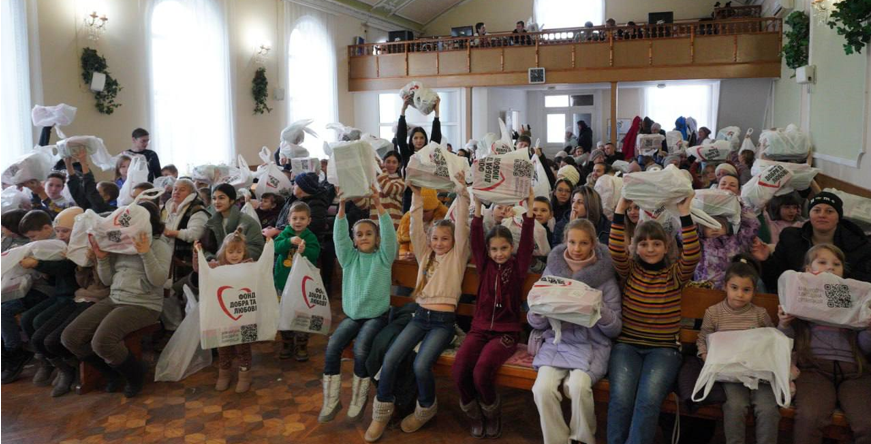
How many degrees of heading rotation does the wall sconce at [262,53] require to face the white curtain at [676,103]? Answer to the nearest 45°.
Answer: approximately 45° to its left

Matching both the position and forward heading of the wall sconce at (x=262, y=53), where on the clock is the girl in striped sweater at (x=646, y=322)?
The girl in striped sweater is roughly at 1 o'clock from the wall sconce.

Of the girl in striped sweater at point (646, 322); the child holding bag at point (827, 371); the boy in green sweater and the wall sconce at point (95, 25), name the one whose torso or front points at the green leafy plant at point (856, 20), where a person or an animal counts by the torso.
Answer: the wall sconce

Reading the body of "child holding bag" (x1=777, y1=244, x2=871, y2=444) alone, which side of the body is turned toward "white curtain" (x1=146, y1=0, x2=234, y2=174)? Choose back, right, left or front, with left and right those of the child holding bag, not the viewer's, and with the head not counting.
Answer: right

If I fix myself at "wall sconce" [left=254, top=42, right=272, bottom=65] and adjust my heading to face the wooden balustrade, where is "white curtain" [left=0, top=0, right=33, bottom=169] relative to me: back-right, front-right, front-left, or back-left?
back-right

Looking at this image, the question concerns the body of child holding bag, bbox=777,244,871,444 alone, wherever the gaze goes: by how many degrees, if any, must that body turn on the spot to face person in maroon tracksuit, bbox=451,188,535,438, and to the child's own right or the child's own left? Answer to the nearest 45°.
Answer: approximately 90° to the child's own right

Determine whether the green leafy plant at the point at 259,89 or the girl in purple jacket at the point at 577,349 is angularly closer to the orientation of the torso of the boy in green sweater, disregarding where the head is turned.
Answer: the girl in purple jacket

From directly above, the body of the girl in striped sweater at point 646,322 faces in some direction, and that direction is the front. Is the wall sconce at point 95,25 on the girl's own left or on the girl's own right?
on the girl's own right

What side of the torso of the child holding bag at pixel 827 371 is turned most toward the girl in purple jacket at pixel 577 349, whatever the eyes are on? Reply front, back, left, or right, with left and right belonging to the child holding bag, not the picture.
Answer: right

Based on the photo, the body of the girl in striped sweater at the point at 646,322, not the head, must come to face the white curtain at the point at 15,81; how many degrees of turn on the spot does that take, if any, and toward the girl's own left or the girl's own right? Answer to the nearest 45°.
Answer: approximately 90° to the girl's own right

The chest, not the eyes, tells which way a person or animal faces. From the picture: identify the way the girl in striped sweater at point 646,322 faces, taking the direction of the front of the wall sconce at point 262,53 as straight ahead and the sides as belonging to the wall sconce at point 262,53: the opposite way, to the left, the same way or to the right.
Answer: to the right

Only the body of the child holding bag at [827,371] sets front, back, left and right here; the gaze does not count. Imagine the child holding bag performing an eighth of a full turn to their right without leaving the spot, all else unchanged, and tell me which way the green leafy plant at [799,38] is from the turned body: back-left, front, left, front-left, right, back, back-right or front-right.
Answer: back-right

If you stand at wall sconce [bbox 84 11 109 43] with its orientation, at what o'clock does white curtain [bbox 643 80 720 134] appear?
The white curtain is roughly at 10 o'clock from the wall sconce.

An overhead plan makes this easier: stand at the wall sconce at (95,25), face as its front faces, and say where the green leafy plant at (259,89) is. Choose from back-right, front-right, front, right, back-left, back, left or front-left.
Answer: left

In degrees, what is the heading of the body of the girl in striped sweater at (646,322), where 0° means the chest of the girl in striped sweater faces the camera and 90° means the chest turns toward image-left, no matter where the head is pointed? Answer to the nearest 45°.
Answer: approximately 0°

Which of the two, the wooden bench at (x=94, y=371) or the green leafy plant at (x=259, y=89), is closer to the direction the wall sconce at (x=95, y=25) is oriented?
the wooden bench
